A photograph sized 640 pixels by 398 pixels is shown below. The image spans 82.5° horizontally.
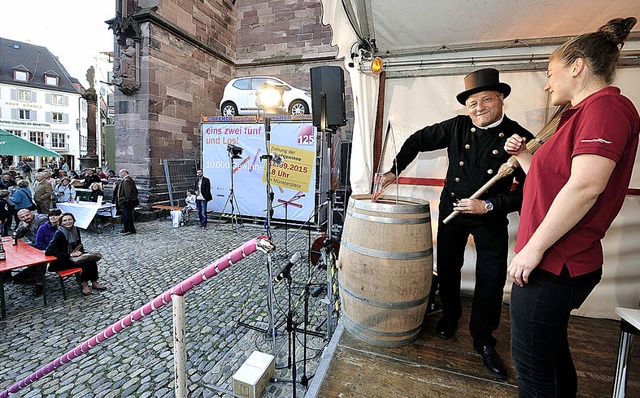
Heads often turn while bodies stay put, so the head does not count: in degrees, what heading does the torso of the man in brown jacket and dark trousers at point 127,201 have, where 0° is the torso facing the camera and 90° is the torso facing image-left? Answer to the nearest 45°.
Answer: approximately 90°

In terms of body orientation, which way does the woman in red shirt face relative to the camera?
to the viewer's left

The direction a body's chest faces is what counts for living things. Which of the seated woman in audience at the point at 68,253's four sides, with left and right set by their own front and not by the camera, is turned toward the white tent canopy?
front

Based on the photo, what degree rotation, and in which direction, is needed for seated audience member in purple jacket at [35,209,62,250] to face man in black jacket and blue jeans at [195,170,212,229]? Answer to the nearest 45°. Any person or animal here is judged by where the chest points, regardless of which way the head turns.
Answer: approximately 90° to their left

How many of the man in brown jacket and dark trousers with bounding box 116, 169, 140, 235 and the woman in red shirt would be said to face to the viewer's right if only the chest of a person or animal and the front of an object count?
0

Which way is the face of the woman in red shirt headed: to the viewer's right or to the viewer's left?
to the viewer's left

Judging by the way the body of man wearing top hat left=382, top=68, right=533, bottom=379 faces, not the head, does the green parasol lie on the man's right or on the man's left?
on the man's right

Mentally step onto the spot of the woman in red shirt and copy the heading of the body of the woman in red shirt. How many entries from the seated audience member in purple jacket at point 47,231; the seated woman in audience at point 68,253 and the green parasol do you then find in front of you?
3

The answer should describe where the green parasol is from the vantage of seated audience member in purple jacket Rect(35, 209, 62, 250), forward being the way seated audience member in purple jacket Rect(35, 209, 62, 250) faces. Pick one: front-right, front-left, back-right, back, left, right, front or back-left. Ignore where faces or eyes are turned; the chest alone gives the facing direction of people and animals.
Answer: back-left

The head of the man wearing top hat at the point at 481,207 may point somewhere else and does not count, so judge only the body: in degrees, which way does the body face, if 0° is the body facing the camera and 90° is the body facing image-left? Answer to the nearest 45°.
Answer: approximately 0°

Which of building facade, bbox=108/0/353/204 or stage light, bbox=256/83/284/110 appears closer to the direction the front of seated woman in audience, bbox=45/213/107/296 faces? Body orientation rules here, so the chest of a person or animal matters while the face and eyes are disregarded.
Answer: the stage light
